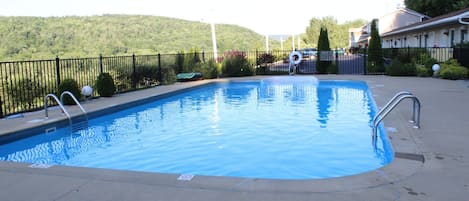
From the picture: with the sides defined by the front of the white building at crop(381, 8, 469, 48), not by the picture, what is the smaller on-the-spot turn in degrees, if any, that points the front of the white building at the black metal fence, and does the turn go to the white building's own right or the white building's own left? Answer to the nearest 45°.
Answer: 0° — it already faces it

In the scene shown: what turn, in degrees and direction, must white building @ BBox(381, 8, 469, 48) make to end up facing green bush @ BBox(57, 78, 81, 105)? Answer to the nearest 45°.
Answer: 0° — it already faces it

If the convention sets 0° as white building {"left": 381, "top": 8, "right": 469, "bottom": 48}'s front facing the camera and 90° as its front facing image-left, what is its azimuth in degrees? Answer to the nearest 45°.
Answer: approximately 45°

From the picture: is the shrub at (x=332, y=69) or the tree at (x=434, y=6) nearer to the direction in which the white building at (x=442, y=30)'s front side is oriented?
the shrub

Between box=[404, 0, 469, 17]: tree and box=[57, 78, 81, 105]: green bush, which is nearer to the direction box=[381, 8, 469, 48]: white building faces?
the green bush

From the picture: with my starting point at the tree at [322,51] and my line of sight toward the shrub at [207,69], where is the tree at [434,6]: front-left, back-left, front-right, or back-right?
back-right
